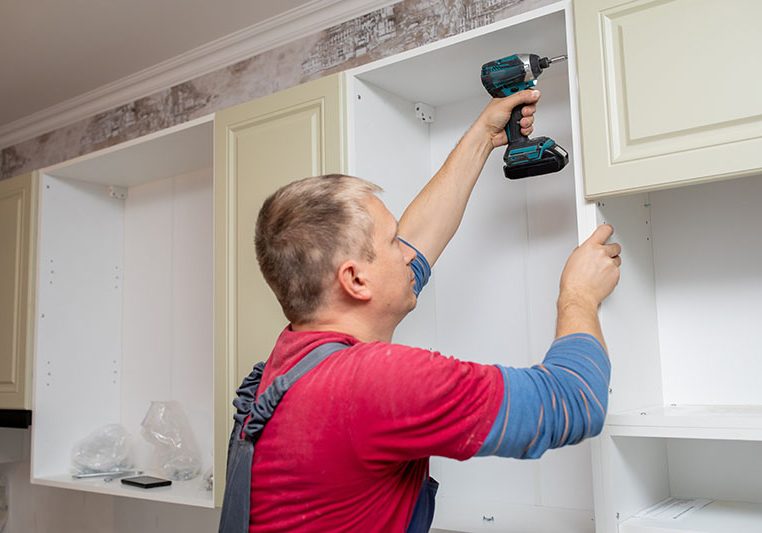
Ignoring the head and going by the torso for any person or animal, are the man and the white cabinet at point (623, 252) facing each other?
yes

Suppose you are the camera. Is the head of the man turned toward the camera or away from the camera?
away from the camera

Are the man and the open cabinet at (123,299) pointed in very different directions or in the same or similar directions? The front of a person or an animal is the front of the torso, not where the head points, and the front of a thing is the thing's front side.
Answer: very different directions

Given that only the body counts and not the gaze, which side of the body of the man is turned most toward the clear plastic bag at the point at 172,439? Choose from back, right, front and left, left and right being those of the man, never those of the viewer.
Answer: left

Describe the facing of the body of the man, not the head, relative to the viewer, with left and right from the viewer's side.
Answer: facing away from the viewer and to the right of the viewer

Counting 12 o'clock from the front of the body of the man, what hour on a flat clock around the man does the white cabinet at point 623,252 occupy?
The white cabinet is roughly at 12 o'clock from the man.

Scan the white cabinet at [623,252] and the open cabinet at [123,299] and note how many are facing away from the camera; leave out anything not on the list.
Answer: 0

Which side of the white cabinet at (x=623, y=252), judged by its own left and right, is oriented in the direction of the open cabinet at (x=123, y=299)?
right

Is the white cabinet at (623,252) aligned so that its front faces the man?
yes

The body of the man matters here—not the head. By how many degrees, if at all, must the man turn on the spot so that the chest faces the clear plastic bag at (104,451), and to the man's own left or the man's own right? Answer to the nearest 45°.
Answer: approximately 90° to the man's own left

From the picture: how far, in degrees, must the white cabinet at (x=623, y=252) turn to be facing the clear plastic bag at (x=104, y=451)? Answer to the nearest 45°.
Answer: approximately 90° to its right
